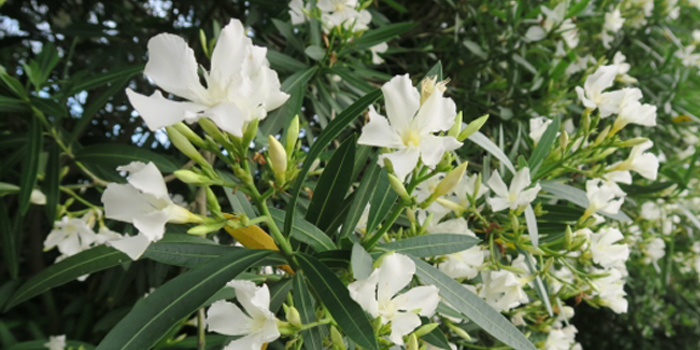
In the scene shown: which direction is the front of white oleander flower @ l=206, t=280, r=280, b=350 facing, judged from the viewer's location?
facing the viewer and to the left of the viewer

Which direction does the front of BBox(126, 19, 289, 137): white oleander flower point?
toward the camera

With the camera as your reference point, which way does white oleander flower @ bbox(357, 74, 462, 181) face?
facing the viewer

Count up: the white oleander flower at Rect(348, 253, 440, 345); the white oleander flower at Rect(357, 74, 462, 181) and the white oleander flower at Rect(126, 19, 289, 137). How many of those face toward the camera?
3

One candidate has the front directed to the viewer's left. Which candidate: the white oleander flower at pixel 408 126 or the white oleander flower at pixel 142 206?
the white oleander flower at pixel 142 206

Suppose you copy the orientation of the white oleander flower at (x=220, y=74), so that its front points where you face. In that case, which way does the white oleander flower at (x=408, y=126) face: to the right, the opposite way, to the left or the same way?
the same way

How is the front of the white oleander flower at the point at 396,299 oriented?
toward the camera
